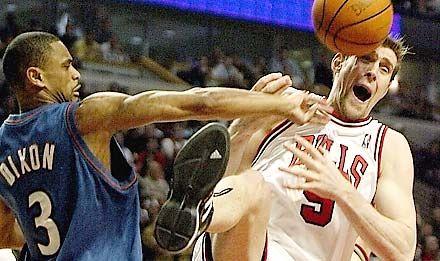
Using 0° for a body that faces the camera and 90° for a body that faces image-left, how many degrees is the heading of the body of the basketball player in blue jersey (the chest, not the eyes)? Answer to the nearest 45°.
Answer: approximately 225°

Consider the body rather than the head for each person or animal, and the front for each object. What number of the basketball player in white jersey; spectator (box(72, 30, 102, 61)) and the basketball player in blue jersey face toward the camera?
2

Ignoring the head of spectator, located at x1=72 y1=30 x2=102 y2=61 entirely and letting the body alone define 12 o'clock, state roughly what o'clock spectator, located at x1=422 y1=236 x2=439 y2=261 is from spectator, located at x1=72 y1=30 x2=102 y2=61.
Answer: spectator, located at x1=422 y1=236 x2=439 y2=261 is roughly at 10 o'clock from spectator, located at x1=72 y1=30 x2=102 y2=61.

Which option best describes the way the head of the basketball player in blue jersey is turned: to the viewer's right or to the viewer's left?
to the viewer's right

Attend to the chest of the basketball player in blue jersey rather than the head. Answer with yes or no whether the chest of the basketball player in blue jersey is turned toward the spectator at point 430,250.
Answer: yes

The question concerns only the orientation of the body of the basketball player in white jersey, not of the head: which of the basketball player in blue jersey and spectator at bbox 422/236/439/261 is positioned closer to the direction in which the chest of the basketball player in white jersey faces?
the basketball player in blue jersey

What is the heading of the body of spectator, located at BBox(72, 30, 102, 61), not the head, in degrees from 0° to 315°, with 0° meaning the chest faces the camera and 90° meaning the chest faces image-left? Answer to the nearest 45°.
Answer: approximately 0°

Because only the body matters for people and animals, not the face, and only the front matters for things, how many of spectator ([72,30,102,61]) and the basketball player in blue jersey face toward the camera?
1

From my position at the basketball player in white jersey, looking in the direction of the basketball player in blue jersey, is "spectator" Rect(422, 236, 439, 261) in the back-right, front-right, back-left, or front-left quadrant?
back-right
